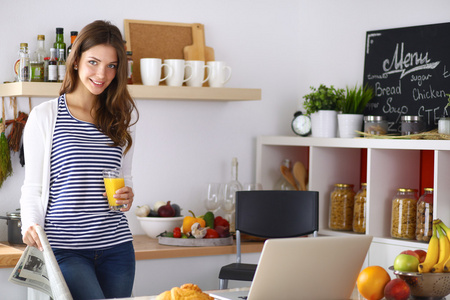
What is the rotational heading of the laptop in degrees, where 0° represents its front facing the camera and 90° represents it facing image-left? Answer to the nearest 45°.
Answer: approximately 135°

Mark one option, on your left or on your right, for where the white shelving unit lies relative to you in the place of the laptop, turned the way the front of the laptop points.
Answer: on your right

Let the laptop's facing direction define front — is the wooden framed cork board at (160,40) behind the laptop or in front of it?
in front

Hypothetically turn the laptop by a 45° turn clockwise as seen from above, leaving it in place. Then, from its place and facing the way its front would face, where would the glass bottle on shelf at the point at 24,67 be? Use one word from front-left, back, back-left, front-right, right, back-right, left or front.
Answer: front-left

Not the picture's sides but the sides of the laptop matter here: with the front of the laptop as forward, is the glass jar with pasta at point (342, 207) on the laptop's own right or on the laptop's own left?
on the laptop's own right
